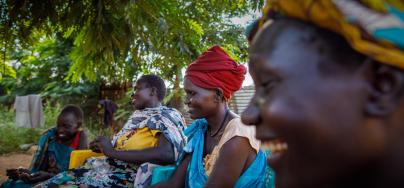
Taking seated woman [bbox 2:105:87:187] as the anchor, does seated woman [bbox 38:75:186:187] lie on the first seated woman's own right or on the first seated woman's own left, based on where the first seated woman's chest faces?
on the first seated woman's own left

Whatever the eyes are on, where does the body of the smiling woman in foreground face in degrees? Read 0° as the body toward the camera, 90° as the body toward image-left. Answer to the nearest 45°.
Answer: approximately 90°

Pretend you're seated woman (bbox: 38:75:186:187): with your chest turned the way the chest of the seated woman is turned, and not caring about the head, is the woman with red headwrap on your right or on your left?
on your left

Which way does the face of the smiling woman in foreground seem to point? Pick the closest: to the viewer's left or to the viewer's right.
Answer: to the viewer's left

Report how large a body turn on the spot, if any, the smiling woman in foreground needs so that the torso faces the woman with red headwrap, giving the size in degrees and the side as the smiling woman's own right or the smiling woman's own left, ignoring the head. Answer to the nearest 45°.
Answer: approximately 45° to the smiling woman's own right

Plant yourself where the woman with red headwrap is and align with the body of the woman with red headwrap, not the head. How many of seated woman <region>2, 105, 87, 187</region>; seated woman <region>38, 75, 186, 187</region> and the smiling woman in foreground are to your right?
2

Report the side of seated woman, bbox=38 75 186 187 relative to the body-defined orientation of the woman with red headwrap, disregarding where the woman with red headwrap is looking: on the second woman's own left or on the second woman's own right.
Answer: on the second woman's own right
